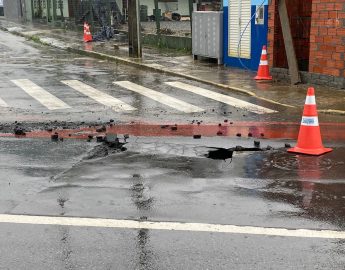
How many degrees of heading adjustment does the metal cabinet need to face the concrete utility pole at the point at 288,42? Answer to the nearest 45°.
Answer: approximately 90° to its left

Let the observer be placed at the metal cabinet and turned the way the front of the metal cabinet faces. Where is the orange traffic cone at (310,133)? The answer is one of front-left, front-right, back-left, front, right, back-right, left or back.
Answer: front-left

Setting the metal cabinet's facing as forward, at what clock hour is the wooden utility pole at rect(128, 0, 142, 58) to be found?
The wooden utility pole is roughly at 3 o'clock from the metal cabinet.

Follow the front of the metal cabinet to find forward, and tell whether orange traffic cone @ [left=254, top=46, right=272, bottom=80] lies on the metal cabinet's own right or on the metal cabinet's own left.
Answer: on the metal cabinet's own left

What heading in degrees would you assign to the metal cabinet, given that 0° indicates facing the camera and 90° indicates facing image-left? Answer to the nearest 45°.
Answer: approximately 45°

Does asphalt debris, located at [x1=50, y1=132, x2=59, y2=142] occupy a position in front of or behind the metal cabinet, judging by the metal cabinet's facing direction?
in front

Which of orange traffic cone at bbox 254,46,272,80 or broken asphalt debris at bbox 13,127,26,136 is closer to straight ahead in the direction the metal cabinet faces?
the broken asphalt debris

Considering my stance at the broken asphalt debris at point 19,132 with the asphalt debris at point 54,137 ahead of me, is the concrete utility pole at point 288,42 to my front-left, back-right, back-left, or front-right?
front-left

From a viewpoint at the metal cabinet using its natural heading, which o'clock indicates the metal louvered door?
The metal louvered door is roughly at 9 o'clock from the metal cabinet.
